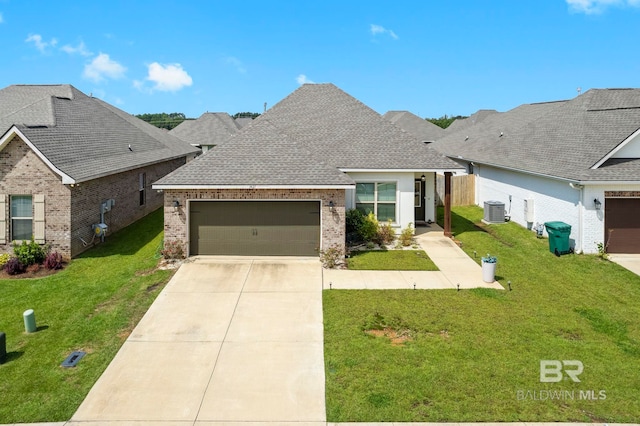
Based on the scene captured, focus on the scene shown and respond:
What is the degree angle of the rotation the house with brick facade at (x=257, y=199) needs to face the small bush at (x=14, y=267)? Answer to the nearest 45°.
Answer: approximately 90° to its right

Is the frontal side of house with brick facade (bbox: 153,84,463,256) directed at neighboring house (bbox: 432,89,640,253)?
no

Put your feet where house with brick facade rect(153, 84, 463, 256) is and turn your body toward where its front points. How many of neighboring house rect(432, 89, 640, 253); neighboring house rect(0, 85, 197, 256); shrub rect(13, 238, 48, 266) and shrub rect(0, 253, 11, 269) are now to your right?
3

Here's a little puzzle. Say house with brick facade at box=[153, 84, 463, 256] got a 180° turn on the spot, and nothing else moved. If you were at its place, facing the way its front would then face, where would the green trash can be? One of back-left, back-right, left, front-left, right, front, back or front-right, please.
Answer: right

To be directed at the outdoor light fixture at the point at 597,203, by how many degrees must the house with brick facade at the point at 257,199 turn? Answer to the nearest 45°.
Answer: approximately 90° to its left

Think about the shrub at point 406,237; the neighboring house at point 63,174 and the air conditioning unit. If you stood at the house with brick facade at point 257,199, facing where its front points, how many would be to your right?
1

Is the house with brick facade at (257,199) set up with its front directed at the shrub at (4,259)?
no

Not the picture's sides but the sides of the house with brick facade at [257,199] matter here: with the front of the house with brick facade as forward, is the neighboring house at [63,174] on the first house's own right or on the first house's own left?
on the first house's own right

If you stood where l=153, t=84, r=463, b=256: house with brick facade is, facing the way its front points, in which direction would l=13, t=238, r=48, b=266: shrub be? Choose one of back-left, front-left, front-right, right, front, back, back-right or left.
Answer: right

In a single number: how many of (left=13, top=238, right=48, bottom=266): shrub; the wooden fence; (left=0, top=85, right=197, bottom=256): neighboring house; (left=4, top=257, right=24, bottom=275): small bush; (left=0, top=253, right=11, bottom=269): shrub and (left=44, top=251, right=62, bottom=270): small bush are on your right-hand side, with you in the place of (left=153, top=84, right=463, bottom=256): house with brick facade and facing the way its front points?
5

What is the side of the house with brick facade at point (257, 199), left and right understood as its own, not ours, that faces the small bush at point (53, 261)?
right

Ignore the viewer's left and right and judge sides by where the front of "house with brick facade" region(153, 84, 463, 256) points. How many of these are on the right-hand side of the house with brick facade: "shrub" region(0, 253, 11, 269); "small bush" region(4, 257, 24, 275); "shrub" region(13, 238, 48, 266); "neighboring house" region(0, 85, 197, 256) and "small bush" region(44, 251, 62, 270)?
5

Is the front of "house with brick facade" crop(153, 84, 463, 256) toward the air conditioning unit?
no

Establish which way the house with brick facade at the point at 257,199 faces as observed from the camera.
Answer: facing the viewer
